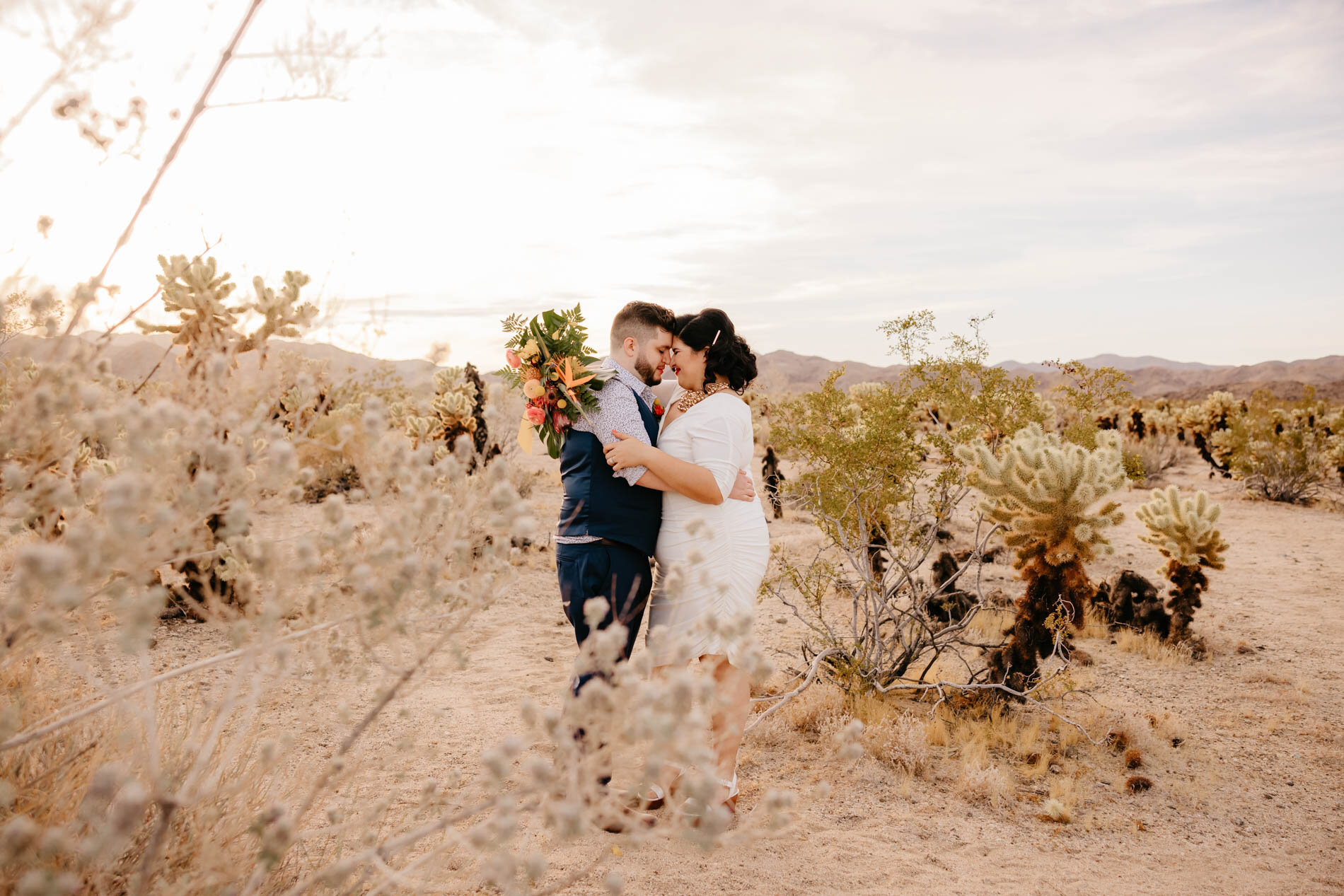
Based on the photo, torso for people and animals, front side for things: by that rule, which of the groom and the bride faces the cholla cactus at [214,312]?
the bride

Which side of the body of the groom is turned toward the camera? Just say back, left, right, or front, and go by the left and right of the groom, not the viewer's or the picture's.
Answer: right

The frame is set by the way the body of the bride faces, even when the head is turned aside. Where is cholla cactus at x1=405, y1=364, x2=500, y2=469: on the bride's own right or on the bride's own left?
on the bride's own right

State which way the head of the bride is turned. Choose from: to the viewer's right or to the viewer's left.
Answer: to the viewer's left

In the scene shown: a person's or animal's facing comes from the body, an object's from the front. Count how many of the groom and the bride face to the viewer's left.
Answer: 1

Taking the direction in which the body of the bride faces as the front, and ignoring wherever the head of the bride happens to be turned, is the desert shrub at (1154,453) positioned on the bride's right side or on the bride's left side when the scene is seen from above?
on the bride's right side

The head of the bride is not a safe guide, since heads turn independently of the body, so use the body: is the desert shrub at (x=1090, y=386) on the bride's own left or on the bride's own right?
on the bride's own right

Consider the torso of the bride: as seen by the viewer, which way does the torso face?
to the viewer's left

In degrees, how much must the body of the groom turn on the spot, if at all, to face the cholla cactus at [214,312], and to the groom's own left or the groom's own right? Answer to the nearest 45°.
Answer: approximately 180°

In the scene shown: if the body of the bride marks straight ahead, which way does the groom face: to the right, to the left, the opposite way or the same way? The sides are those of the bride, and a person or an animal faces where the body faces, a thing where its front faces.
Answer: the opposite way

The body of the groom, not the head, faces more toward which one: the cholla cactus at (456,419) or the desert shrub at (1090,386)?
the desert shrub

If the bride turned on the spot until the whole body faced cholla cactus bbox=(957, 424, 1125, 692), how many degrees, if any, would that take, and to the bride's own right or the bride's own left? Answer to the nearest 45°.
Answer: approximately 135° to the bride's own right
